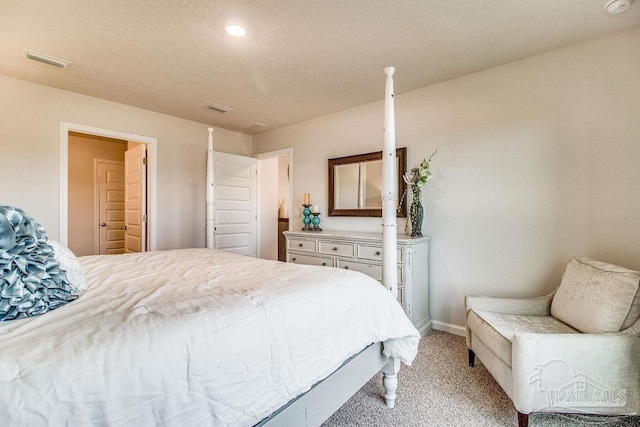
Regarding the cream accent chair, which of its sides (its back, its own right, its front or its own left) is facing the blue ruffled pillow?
front

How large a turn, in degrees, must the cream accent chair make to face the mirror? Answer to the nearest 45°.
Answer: approximately 90° to its right

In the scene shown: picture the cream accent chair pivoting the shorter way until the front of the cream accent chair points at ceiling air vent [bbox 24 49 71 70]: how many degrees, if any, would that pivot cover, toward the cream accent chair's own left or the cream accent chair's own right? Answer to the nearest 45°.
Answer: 0° — it already faces it

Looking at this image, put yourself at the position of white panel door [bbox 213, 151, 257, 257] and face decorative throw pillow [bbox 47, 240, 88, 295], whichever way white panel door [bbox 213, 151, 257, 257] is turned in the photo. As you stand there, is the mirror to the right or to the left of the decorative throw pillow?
left

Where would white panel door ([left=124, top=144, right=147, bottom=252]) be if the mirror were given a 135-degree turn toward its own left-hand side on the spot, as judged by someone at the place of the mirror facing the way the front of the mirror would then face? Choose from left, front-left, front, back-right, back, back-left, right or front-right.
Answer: back

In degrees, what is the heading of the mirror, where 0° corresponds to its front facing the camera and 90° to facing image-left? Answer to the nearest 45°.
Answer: approximately 45°

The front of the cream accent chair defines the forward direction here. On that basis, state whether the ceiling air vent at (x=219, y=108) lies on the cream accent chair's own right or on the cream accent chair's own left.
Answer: on the cream accent chair's own right

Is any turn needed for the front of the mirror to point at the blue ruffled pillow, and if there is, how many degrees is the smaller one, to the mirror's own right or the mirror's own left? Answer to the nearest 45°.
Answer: approximately 45° to the mirror's own left

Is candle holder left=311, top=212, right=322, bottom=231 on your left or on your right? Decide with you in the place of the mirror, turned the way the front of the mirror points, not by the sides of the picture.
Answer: on your right

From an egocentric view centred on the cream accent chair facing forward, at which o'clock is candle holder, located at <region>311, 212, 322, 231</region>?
The candle holder is roughly at 2 o'clock from the cream accent chair.

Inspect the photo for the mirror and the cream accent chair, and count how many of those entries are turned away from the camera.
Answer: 0

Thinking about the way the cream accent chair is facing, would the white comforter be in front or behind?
in front

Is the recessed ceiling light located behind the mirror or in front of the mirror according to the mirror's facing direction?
in front

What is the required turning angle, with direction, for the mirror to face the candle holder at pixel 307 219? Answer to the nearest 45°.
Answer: approximately 45° to its right

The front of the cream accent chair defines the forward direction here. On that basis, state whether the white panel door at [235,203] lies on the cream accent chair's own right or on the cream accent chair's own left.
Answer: on the cream accent chair's own right

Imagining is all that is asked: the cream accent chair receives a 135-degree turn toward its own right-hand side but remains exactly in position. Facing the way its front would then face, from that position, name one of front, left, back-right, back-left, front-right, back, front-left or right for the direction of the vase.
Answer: front-left

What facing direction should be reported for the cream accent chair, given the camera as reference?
facing the viewer and to the left of the viewer

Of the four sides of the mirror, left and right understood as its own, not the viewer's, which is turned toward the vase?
left
